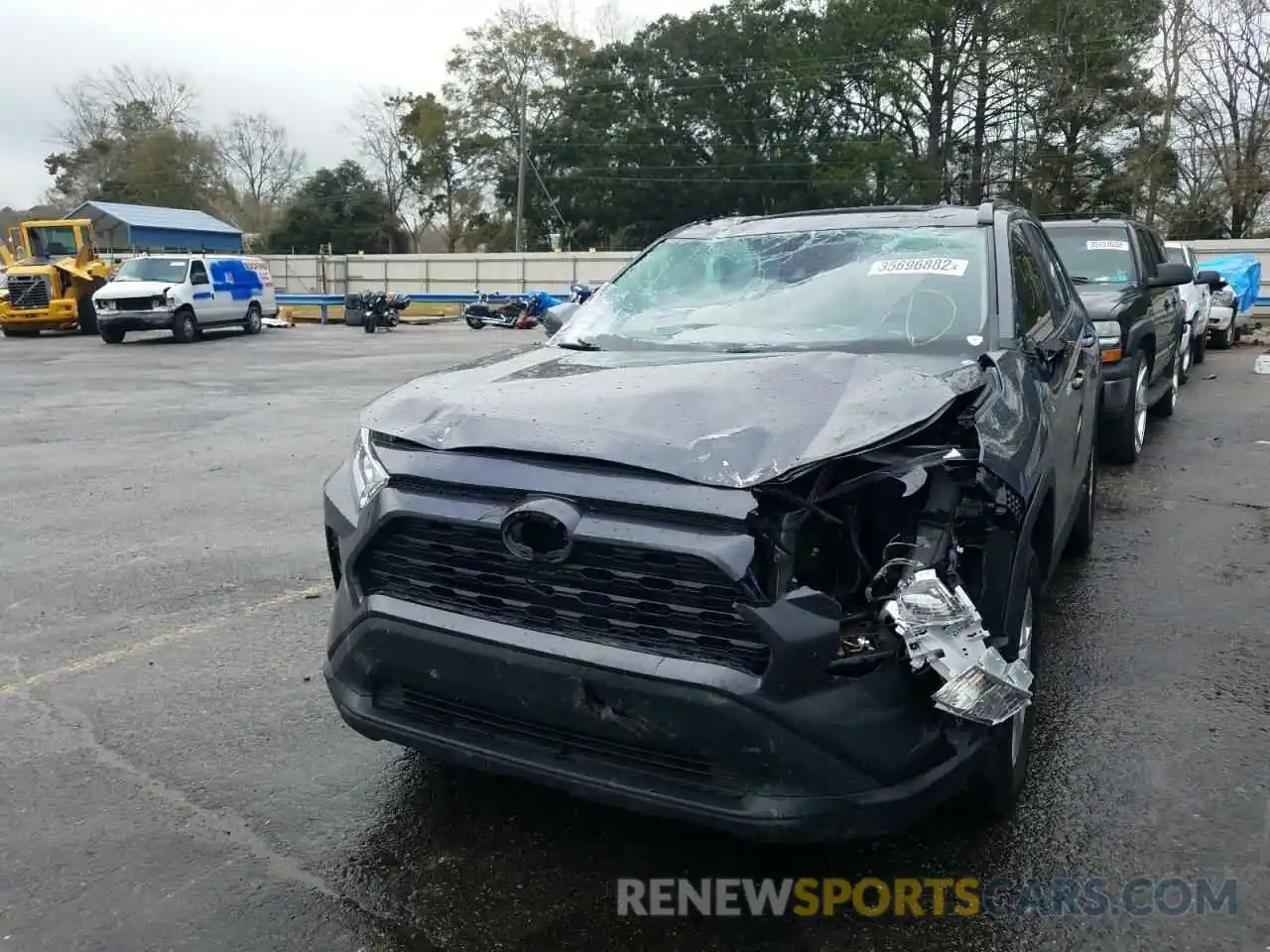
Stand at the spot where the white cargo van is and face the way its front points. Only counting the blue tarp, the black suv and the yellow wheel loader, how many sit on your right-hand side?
1

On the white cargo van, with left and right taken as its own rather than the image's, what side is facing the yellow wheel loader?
right

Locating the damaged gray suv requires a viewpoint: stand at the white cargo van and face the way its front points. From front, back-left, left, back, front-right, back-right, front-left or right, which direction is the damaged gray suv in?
front-left

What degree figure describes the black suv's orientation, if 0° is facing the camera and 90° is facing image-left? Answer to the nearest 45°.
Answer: approximately 0°

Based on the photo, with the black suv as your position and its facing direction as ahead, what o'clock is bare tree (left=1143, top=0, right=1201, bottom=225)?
The bare tree is roughly at 6 o'clock from the black suv.

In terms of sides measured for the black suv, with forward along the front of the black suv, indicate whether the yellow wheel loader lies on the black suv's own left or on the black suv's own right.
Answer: on the black suv's own right

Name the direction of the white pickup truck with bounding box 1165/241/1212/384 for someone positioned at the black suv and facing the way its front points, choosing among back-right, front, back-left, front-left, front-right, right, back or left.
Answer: back

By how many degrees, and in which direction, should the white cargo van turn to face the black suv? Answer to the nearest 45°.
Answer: approximately 45° to its left

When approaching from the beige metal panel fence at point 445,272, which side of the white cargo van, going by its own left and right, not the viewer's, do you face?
back
